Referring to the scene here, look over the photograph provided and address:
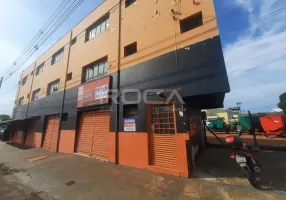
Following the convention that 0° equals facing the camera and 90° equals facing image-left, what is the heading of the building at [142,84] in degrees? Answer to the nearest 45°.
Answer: approximately 45°

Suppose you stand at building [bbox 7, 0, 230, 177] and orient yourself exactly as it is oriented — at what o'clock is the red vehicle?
The red vehicle is roughly at 7 o'clock from the building.

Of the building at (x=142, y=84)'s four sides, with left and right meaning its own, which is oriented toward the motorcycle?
left
